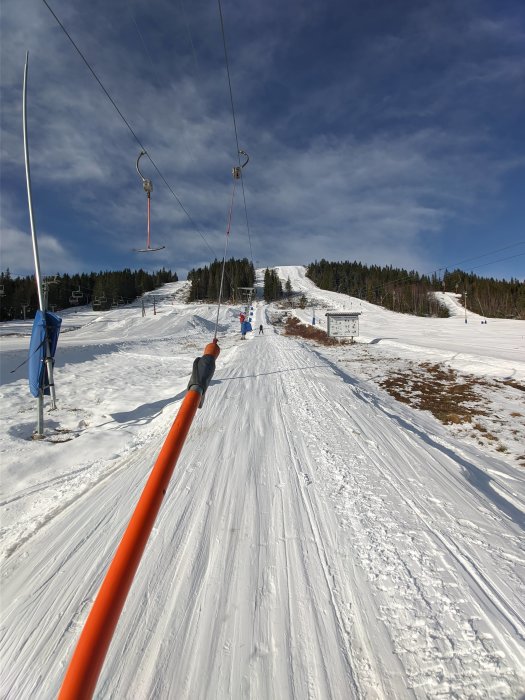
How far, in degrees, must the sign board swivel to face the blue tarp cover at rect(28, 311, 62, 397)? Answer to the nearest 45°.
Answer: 0° — it already faces it

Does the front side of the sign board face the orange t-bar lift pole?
yes

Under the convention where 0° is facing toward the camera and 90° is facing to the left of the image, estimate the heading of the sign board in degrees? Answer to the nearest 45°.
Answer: approximately 0°
